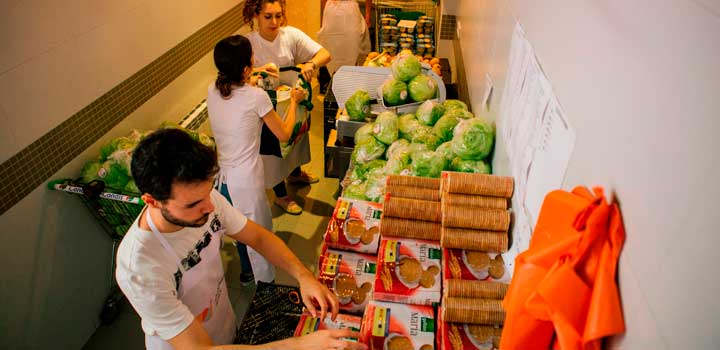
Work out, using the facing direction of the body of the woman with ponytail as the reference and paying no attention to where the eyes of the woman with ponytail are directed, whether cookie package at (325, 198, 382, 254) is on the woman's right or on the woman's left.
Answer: on the woman's right

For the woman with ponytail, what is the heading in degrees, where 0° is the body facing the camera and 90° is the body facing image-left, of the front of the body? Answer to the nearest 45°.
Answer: approximately 225°

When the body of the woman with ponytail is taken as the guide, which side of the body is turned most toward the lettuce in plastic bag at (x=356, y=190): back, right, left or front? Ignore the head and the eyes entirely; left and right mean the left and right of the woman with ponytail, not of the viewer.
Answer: right

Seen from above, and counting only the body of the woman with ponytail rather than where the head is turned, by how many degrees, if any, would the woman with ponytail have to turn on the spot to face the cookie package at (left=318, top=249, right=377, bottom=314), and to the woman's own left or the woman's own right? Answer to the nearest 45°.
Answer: approximately 135° to the woman's own right

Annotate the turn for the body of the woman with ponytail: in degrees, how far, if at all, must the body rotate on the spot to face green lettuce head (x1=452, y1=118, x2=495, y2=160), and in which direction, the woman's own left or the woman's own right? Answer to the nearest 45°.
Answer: approximately 90° to the woman's own right

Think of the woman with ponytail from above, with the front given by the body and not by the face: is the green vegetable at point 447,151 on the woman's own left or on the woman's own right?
on the woman's own right

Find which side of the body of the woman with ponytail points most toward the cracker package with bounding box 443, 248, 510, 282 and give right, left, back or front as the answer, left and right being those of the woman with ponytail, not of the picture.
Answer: right

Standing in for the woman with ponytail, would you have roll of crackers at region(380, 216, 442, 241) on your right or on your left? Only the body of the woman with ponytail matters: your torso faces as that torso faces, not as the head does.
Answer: on your right

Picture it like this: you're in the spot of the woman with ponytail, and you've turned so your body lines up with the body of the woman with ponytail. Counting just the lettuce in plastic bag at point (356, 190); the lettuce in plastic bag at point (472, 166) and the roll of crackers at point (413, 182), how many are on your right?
3

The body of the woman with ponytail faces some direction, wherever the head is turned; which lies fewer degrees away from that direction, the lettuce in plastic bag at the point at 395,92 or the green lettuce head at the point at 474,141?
the lettuce in plastic bag

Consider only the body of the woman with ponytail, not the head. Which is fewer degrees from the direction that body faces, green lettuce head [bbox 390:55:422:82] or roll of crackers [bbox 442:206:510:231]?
the green lettuce head

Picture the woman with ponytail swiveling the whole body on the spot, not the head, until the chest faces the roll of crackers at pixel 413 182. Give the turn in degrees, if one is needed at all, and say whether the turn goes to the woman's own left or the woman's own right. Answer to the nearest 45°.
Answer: approximately 90° to the woman's own right

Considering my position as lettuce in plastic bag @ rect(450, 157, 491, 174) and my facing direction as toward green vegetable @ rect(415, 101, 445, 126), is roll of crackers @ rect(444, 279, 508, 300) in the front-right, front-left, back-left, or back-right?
back-left
